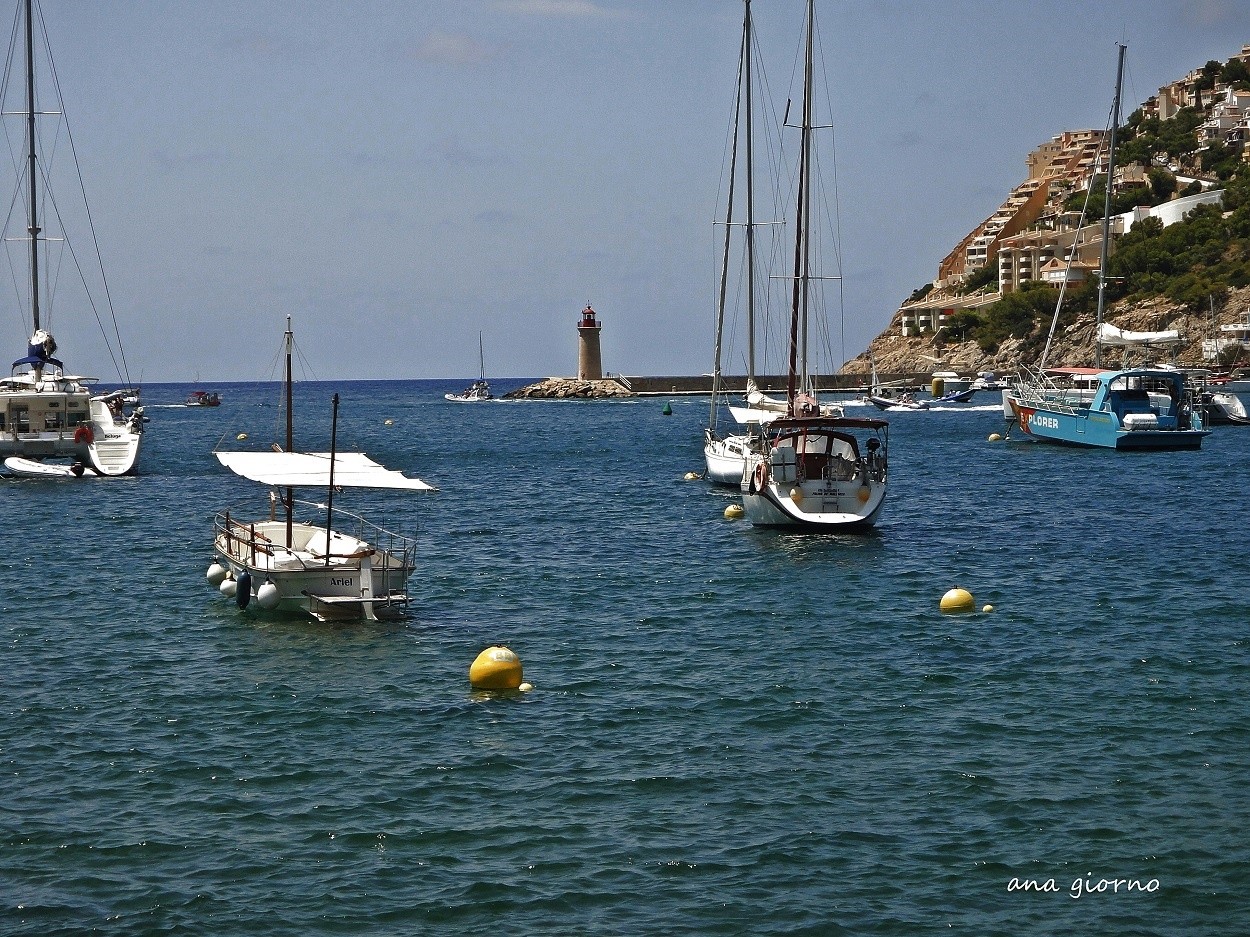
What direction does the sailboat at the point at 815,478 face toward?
away from the camera

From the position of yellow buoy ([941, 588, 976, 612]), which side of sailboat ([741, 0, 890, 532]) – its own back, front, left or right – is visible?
back

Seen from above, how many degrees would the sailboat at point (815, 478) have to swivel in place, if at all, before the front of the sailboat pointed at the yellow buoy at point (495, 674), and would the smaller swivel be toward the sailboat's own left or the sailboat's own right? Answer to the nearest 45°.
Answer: approximately 180°
